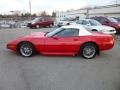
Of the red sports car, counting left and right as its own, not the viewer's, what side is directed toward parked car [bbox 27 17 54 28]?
right

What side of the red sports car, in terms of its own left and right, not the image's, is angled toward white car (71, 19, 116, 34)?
right

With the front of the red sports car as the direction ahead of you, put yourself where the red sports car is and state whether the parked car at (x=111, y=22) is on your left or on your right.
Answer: on your right

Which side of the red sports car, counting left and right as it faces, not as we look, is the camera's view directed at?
left
